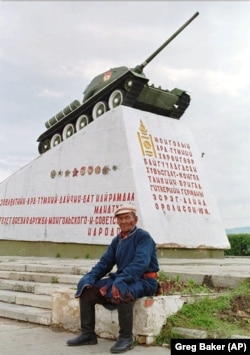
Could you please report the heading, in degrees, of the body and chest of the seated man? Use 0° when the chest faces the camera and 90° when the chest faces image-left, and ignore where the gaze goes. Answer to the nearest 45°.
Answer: approximately 45°

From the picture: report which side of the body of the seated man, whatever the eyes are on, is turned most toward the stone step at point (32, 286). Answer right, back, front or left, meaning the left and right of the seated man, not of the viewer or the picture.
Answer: right

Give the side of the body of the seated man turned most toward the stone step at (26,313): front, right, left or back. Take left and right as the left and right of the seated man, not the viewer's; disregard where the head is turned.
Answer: right

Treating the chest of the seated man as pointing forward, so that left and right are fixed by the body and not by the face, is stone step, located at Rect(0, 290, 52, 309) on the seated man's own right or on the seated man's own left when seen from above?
on the seated man's own right
